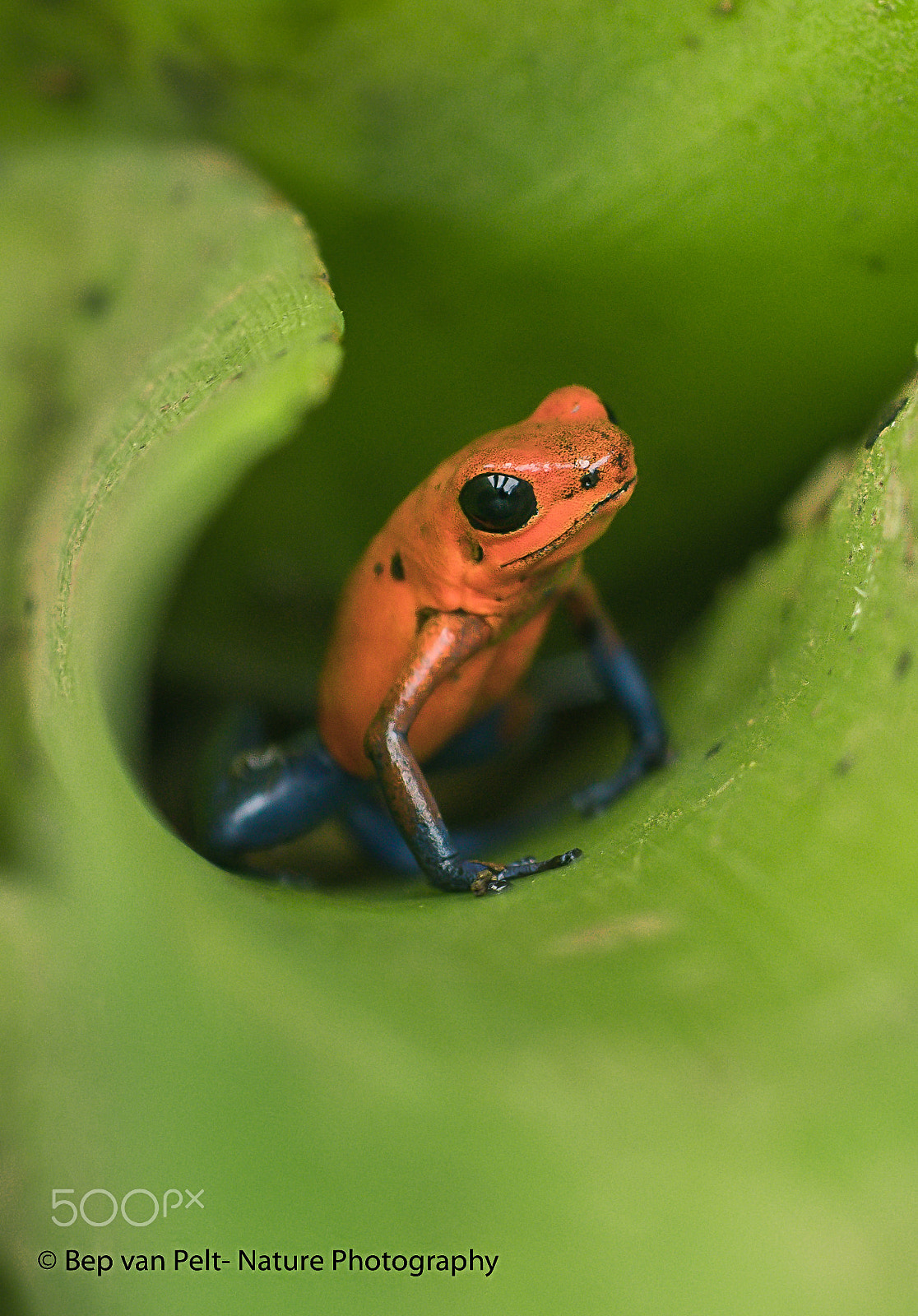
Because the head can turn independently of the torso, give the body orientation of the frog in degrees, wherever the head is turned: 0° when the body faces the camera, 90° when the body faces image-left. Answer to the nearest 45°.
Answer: approximately 315°
